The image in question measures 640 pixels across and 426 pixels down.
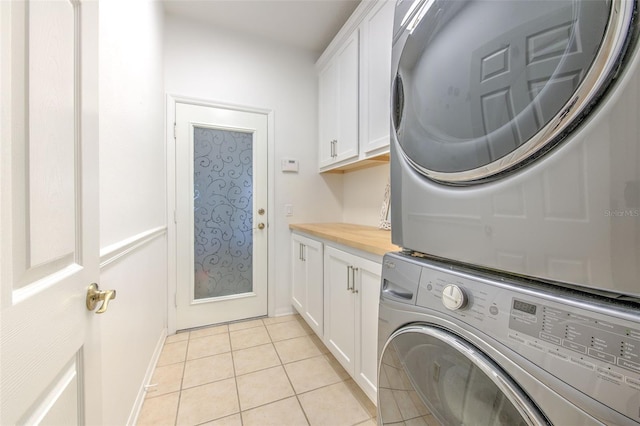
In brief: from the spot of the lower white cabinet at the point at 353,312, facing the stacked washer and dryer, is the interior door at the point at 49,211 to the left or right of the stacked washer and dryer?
right

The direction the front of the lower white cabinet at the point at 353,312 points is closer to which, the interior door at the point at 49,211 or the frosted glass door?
the interior door

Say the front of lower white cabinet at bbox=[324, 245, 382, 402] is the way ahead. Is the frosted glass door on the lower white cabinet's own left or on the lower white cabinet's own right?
on the lower white cabinet's own right

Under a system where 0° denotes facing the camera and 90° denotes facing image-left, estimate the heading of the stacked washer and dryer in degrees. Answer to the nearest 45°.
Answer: approximately 45°

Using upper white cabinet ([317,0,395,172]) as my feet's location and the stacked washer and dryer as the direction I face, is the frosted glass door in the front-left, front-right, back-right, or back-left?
back-right

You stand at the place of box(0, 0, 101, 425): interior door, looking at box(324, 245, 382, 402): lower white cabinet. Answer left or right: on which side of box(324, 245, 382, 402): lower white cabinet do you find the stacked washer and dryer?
right

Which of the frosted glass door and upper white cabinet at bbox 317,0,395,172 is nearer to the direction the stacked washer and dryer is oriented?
the frosted glass door

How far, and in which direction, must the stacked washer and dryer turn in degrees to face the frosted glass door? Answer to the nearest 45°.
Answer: approximately 45° to its right

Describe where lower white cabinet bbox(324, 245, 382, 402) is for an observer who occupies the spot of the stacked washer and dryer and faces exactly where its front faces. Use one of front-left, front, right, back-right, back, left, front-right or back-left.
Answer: right

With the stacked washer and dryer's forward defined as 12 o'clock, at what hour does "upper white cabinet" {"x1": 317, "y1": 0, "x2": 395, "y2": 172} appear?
The upper white cabinet is roughly at 3 o'clock from the stacked washer and dryer.

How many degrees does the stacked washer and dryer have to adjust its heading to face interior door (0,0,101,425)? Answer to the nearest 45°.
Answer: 0° — it already faces it

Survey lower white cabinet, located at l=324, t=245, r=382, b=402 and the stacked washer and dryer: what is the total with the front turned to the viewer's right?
0

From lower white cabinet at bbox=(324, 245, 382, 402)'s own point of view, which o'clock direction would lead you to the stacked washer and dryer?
The stacked washer and dryer is roughly at 10 o'clock from the lower white cabinet.
